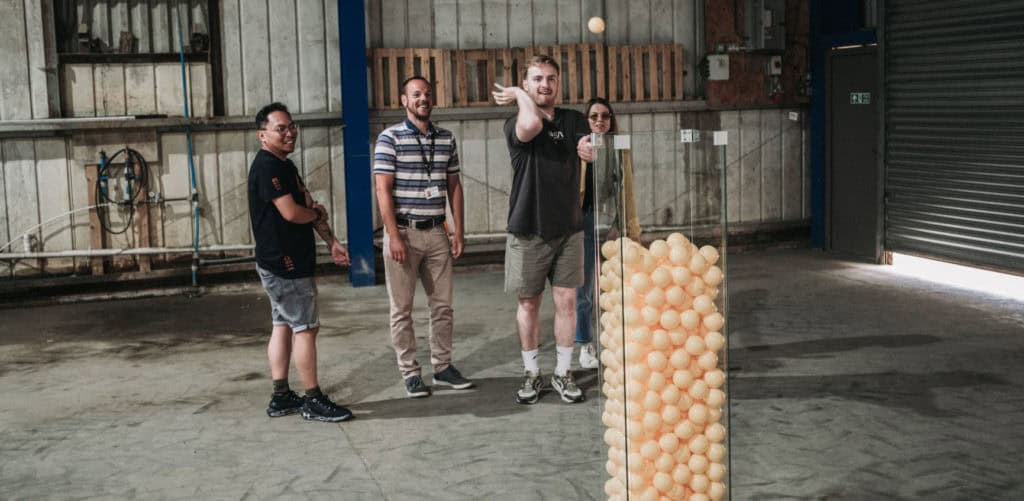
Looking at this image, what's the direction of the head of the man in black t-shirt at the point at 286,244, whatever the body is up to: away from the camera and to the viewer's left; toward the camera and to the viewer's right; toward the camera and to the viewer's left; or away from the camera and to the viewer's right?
toward the camera and to the viewer's right

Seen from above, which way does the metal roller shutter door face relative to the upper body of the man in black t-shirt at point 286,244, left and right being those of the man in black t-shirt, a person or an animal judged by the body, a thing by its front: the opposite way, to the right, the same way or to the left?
the opposite way

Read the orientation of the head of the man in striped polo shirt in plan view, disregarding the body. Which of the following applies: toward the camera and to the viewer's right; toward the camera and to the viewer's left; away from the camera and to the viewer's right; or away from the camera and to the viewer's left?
toward the camera and to the viewer's right

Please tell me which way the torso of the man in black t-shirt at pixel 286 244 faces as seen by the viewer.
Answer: to the viewer's right

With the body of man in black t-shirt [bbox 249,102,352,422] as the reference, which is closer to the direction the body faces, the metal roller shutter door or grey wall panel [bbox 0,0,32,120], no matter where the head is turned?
the metal roller shutter door

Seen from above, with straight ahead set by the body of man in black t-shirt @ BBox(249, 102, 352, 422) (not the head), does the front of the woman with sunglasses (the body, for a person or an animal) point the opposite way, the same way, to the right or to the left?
to the right

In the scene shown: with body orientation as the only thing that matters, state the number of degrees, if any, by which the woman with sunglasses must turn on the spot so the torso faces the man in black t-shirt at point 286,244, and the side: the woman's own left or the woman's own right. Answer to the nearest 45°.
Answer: approximately 45° to the woman's own right

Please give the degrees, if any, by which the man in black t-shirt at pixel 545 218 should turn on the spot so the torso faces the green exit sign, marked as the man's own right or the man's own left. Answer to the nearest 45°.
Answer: approximately 135° to the man's own left

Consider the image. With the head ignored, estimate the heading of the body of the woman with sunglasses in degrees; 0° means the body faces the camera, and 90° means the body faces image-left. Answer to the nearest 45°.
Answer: approximately 0°

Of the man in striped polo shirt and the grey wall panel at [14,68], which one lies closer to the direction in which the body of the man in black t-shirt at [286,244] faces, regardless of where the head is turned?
the man in striped polo shirt
